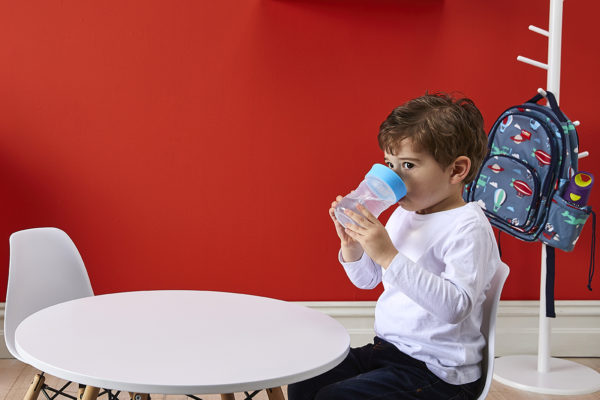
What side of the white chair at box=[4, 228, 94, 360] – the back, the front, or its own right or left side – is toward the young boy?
front

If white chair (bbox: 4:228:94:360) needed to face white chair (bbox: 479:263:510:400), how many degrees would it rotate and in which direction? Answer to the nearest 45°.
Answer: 0° — it already faces it

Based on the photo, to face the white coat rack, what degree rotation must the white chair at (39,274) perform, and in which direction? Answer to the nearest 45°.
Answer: approximately 45° to its left

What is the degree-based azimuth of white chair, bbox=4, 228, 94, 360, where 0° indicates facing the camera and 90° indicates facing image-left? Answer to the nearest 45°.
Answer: approximately 315°

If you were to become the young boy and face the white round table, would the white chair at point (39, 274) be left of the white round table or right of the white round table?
right

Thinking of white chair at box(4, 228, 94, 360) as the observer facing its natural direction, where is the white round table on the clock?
The white round table is roughly at 1 o'clock from the white chair.
